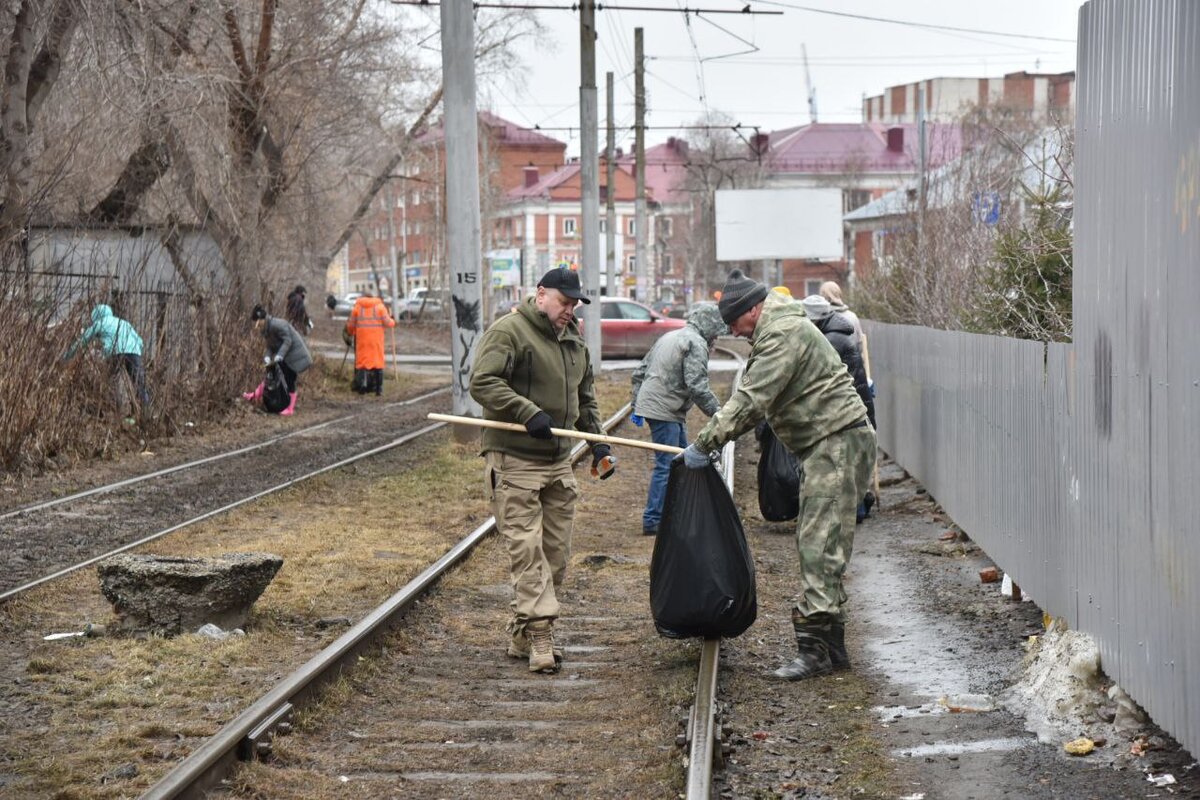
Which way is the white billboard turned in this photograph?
toward the camera

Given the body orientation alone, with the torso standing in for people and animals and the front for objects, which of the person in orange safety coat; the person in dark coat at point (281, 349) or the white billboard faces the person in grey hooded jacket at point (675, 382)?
the white billboard

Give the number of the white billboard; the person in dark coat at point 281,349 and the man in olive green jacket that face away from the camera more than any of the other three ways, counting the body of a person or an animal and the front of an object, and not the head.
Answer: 0

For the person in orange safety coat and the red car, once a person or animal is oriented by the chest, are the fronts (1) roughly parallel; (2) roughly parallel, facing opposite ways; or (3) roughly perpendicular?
roughly perpendicular

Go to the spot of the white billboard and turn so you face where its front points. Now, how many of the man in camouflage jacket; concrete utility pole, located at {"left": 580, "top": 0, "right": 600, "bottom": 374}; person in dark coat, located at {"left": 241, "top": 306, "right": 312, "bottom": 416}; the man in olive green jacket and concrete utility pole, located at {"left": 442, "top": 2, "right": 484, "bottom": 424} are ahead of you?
5

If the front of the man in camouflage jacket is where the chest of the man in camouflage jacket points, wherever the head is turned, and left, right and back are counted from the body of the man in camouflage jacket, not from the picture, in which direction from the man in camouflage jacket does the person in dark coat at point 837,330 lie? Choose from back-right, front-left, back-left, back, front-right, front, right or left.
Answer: right

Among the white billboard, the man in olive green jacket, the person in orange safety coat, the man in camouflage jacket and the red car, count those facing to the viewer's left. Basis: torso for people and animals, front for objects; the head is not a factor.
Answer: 1

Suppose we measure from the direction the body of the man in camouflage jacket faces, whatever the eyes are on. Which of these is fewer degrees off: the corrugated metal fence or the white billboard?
the white billboard

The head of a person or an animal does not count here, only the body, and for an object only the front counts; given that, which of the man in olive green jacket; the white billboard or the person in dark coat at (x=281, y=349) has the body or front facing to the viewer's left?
the person in dark coat

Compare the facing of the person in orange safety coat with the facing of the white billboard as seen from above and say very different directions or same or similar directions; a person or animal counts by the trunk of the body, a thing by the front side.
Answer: very different directions

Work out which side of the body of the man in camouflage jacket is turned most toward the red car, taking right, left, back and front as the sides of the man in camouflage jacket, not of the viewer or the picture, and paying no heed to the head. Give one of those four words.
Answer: right

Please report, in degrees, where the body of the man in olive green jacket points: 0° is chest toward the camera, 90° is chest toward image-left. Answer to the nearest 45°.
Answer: approximately 315°

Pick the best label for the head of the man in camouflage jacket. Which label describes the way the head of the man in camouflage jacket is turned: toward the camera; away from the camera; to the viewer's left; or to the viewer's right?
to the viewer's left

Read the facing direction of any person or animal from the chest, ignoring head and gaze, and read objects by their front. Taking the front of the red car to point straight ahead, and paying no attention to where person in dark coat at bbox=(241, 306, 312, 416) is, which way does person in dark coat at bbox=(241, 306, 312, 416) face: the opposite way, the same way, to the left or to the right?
the opposite way

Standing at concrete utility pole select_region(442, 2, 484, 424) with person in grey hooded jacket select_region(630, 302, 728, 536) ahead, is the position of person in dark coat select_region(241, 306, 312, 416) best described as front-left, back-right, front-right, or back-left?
back-right
